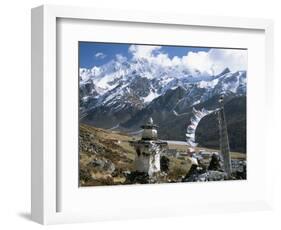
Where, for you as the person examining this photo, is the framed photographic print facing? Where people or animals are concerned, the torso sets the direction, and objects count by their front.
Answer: facing the viewer and to the right of the viewer
